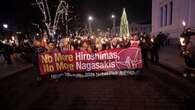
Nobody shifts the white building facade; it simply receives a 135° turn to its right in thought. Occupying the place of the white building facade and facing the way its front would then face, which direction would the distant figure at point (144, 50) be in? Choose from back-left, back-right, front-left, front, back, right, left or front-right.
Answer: back

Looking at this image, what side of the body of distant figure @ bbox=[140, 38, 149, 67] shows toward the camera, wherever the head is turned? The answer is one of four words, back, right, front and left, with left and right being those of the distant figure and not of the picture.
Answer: front

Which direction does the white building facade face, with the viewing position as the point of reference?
facing the viewer and to the left of the viewer
